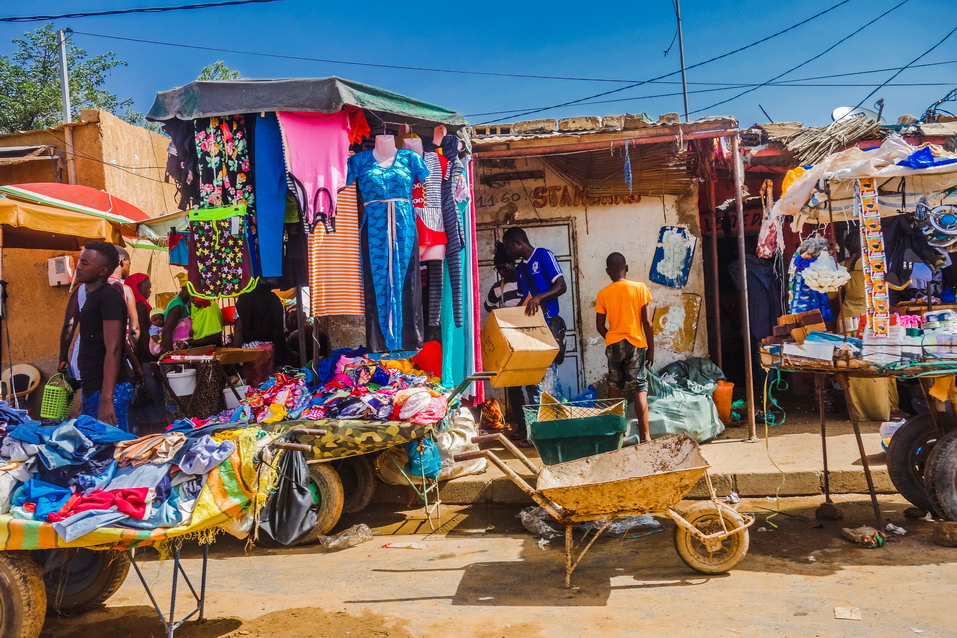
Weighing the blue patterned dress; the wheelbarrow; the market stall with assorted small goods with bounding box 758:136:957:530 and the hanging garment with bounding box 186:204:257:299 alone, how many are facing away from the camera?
0

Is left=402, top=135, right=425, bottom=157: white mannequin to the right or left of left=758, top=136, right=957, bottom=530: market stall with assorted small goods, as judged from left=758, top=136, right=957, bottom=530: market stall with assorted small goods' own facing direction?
on its right

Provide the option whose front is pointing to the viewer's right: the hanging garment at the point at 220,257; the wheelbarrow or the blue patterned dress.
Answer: the wheelbarrow

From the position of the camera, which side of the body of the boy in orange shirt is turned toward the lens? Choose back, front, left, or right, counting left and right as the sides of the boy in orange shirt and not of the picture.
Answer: back

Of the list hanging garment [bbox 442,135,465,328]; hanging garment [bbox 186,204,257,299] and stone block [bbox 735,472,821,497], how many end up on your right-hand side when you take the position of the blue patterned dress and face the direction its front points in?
1

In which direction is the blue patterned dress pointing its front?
toward the camera

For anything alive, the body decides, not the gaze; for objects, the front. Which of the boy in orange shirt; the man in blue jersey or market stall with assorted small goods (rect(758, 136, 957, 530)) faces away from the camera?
the boy in orange shirt

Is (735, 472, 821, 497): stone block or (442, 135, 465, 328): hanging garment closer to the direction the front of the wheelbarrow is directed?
the stone block

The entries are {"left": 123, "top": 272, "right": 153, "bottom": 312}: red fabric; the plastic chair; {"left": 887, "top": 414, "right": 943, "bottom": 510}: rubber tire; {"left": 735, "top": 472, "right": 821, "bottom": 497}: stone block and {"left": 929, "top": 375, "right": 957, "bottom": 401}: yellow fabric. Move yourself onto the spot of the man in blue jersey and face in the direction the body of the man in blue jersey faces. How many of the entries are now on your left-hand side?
3

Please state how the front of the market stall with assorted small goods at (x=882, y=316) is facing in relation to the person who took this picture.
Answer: facing the viewer

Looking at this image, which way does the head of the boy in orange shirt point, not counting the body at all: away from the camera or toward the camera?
away from the camera

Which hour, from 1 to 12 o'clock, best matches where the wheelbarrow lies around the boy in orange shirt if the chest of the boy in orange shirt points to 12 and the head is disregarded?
The wheelbarrow is roughly at 6 o'clock from the boy in orange shirt.

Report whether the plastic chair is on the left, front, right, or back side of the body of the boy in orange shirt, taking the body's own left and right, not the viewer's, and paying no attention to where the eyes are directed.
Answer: left

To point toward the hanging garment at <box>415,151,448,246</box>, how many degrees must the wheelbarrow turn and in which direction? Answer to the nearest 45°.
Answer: approximately 135° to its left

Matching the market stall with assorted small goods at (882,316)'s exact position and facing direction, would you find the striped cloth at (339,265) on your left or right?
on your right

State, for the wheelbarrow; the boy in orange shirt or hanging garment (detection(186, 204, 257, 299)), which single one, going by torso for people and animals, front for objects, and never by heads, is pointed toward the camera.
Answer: the hanging garment

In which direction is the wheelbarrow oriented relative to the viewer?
to the viewer's right
